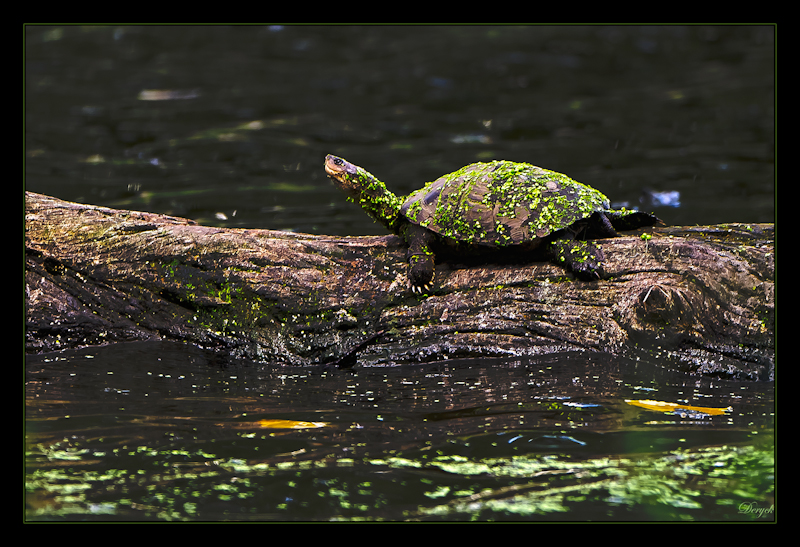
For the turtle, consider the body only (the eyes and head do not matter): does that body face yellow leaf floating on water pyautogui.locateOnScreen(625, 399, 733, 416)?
no

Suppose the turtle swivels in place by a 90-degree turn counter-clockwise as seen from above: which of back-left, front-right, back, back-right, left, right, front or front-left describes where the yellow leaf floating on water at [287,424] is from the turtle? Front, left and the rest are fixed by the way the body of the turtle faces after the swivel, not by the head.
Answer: front-right

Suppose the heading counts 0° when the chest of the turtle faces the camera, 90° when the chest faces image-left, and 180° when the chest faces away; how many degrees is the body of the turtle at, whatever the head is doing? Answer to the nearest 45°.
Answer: approximately 90°
